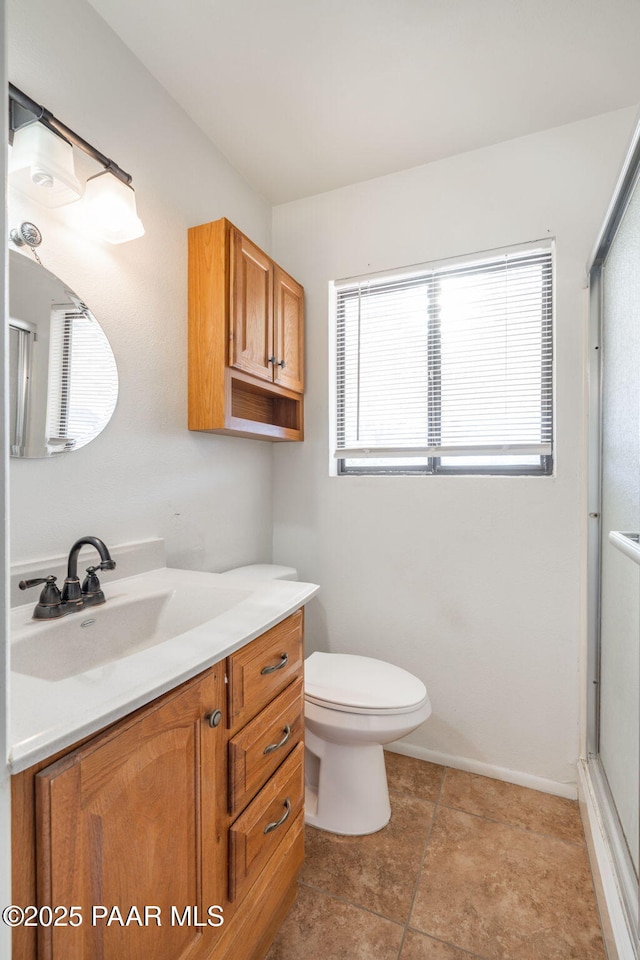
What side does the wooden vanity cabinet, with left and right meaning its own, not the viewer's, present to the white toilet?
left

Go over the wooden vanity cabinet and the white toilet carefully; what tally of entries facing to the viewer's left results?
0

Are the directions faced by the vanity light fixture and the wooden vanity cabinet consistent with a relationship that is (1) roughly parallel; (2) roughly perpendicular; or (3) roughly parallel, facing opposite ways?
roughly parallel

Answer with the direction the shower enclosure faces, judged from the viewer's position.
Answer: facing to the left of the viewer

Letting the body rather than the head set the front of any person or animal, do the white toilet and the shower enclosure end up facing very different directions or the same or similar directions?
very different directions

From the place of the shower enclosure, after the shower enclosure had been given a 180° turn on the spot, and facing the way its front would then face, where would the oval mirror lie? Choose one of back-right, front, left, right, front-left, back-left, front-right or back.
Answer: back-right

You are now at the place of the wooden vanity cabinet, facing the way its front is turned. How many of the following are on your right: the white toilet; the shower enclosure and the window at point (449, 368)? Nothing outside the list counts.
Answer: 0

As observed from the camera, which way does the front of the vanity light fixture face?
facing the viewer and to the right of the viewer

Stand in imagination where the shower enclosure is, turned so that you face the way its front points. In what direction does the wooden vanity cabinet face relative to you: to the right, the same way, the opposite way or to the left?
the opposite way

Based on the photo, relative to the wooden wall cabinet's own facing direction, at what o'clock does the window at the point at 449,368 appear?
The window is roughly at 10 o'clock from the wooden wall cabinet.

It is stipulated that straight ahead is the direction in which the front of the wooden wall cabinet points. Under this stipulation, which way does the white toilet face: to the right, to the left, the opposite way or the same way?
the same way

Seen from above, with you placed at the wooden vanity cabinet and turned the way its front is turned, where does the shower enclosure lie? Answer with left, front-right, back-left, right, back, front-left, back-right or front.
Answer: front-left

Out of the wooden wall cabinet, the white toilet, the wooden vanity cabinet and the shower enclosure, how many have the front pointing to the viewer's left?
1

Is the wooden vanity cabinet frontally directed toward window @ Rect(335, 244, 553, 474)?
no

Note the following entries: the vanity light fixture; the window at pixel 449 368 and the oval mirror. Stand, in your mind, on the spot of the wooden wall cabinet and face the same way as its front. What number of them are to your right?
2
